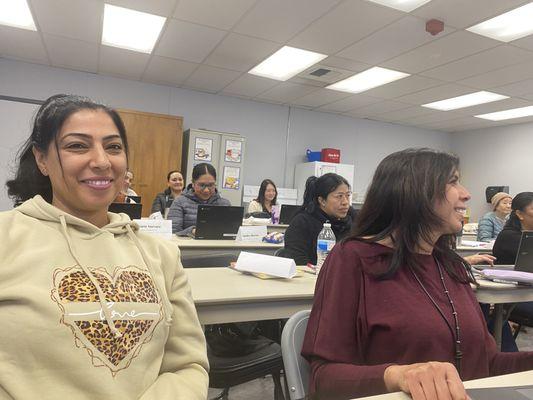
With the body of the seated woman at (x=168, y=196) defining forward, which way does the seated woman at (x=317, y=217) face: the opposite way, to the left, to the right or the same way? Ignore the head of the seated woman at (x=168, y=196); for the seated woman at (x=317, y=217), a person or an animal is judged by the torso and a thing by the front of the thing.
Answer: the same way

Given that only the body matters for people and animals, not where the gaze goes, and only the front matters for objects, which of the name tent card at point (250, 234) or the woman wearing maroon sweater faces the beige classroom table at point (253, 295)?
the name tent card

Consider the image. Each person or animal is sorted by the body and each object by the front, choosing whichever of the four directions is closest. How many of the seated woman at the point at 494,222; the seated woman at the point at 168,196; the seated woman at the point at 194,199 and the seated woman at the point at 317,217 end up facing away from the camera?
0

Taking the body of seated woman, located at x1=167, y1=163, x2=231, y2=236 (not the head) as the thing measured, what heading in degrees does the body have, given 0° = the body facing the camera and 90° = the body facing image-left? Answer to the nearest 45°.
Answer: approximately 315°

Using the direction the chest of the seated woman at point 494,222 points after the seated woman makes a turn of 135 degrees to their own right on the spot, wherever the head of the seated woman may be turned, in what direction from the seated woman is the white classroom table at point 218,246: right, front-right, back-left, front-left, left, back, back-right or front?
front-left

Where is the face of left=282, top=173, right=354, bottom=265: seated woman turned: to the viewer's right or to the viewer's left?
to the viewer's right

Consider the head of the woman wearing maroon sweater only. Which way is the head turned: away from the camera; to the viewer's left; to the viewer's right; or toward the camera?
to the viewer's right

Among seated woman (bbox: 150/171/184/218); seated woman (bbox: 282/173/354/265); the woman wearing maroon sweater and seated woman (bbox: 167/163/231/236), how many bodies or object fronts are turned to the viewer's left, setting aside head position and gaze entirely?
0

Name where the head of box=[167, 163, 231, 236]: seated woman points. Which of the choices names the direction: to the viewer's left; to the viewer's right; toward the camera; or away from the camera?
toward the camera

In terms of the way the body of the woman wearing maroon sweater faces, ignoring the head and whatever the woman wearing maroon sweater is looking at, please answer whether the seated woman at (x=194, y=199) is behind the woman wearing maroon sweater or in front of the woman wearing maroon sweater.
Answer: behind

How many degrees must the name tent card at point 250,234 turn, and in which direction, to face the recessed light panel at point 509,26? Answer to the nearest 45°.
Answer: approximately 90° to its left

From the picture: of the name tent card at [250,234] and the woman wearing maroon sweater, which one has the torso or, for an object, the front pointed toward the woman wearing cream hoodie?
the name tent card

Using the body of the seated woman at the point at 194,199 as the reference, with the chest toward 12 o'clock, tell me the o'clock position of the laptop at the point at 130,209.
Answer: The laptop is roughly at 3 o'clock from the seated woman.

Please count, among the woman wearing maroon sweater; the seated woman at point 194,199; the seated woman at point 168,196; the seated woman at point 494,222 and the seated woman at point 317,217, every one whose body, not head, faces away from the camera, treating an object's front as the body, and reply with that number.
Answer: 0

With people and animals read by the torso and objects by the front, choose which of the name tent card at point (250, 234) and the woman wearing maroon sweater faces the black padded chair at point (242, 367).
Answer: the name tent card
